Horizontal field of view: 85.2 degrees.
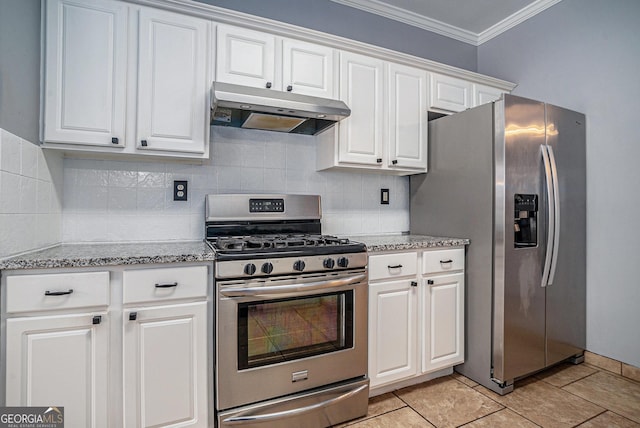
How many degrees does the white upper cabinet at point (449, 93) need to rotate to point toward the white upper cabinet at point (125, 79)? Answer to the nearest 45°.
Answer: approximately 90° to its right

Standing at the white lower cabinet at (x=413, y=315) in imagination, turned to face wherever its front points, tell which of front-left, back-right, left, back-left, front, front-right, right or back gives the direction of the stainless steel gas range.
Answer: right

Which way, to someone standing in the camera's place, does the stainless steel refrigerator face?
facing the viewer and to the right of the viewer

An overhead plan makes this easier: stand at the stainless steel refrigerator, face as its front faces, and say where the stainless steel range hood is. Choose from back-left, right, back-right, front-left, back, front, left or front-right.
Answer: right

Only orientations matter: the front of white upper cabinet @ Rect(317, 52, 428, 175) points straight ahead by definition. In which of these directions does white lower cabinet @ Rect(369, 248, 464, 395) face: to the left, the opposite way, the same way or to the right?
the same way

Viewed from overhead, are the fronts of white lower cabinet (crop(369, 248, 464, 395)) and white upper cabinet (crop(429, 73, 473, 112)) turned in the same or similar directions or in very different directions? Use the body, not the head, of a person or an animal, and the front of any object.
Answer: same or similar directions

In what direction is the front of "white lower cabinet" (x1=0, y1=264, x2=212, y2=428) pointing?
toward the camera

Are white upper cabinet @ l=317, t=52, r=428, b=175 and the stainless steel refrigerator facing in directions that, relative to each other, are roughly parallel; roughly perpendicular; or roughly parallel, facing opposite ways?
roughly parallel

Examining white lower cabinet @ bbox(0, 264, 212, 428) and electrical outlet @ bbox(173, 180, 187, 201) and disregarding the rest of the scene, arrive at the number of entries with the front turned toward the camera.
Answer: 2

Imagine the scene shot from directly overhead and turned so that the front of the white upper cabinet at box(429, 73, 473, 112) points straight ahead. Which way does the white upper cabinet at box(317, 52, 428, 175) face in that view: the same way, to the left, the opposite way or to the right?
the same way

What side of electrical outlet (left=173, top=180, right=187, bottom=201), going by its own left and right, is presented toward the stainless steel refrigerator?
left

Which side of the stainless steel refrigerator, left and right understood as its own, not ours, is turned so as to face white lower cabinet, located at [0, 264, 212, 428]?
right

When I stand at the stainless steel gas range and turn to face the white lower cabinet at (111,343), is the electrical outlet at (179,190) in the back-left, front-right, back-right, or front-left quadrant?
front-right

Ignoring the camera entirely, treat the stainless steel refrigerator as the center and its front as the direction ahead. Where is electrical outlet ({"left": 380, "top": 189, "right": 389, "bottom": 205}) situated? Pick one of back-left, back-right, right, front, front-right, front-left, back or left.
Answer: back-right

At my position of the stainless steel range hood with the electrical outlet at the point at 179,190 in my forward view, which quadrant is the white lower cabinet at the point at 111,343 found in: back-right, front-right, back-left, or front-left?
front-left

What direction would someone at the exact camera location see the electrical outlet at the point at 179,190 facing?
facing the viewer

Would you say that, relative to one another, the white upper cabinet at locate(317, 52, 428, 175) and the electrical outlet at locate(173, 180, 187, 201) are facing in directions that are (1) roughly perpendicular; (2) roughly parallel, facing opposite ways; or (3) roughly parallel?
roughly parallel

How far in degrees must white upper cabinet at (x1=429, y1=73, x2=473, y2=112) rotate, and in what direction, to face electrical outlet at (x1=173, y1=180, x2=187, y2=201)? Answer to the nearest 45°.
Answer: approximately 90° to its right

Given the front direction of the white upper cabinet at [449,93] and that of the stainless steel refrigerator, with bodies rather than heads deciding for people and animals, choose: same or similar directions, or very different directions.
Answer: same or similar directions

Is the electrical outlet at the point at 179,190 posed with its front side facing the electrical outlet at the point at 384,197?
no

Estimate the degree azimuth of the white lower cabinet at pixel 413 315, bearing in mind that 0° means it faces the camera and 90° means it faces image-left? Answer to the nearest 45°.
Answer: approximately 315°

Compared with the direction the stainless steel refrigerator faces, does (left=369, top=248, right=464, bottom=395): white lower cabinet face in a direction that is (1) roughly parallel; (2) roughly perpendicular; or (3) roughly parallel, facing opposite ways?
roughly parallel
